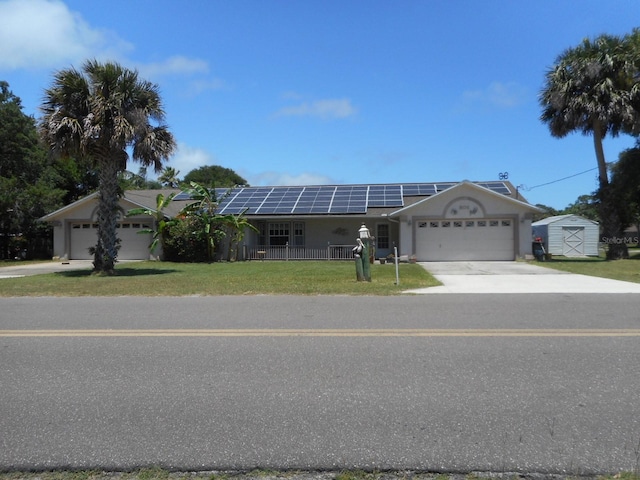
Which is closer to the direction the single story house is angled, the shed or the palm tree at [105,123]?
the palm tree

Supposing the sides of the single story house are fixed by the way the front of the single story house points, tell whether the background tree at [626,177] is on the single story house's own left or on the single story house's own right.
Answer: on the single story house's own left

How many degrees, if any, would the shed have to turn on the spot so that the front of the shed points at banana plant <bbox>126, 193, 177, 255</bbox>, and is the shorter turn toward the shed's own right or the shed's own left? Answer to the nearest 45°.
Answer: approximately 45° to the shed's own right

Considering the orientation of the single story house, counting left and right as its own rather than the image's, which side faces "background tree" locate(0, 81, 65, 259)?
right

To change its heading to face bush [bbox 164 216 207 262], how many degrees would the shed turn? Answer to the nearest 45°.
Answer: approximately 45° to its right

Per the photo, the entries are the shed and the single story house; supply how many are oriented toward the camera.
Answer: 2

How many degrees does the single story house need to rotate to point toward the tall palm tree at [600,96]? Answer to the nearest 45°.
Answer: approximately 90° to its left

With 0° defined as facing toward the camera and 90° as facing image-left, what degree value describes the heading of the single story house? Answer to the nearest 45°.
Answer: approximately 0°
